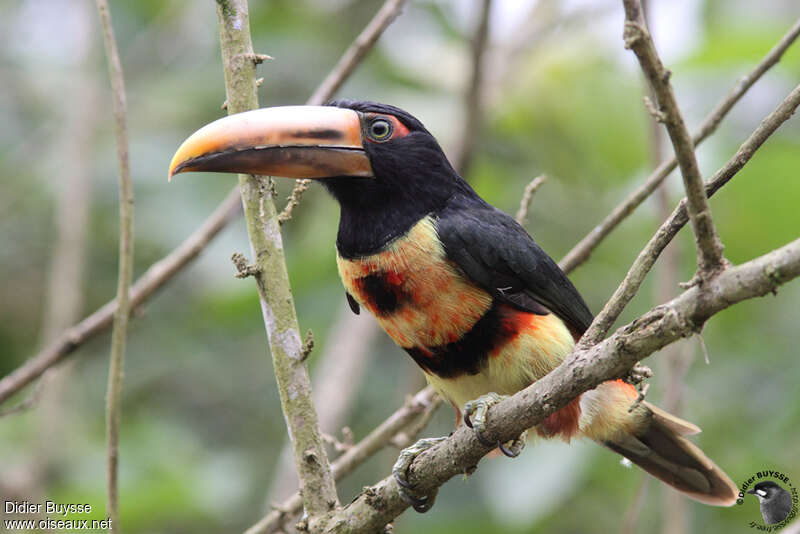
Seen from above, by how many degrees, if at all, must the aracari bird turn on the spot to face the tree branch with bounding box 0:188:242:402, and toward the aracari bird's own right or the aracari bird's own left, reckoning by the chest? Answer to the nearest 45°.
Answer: approximately 45° to the aracari bird's own right

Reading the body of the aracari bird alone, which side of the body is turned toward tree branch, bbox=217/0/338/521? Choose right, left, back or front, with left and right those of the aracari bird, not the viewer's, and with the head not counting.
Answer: front

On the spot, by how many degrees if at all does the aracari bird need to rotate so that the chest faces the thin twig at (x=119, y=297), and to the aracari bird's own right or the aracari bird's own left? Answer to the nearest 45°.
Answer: approximately 45° to the aracari bird's own right

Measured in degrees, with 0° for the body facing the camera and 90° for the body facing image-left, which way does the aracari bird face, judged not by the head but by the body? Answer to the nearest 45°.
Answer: approximately 45°
